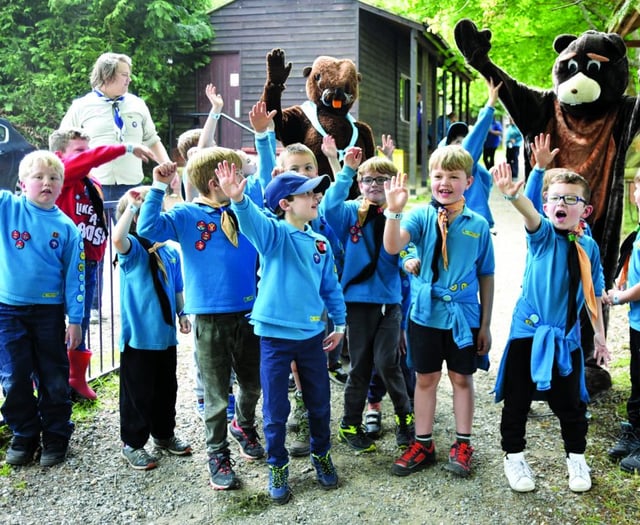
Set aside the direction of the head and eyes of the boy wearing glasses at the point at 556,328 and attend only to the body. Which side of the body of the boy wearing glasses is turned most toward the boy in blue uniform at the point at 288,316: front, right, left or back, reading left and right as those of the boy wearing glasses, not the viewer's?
right

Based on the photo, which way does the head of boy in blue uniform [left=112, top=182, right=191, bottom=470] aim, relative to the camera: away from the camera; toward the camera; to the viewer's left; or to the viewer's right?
away from the camera

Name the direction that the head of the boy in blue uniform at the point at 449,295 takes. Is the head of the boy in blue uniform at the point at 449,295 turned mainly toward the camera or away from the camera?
toward the camera

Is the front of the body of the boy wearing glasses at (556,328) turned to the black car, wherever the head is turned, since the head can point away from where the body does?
no

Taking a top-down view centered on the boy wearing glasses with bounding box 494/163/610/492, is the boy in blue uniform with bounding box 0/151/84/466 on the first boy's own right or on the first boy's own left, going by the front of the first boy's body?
on the first boy's own right

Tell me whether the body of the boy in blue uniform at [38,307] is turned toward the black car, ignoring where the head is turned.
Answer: no

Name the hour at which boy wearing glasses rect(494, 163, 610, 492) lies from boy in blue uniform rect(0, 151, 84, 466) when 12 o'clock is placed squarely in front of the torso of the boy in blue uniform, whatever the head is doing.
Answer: The boy wearing glasses is roughly at 10 o'clock from the boy in blue uniform.

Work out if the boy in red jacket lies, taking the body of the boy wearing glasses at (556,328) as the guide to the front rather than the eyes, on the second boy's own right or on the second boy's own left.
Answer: on the second boy's own right

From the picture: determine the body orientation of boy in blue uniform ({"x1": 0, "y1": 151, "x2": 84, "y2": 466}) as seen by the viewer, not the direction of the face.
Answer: toward the camera

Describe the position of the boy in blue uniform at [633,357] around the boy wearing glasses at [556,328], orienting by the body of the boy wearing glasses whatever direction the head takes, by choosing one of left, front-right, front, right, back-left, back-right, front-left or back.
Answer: back-left

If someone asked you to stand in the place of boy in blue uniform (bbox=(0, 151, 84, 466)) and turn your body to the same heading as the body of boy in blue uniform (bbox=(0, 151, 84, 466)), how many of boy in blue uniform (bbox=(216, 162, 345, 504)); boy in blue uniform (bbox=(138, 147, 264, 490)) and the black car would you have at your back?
1

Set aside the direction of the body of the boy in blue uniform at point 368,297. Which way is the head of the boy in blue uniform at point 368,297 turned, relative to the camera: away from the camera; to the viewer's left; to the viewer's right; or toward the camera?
toward the camera

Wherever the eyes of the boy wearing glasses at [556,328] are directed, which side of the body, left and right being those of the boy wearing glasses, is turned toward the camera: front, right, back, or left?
front

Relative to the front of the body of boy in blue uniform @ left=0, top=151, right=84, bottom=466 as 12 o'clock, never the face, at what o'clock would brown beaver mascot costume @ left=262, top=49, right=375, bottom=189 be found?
The brown beaver mascot costume is roughly at 8 o'clock from the boy in blue uniform.

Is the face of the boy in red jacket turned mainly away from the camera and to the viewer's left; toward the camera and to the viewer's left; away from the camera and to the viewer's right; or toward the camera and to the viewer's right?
toward the camera and to the viewer's right

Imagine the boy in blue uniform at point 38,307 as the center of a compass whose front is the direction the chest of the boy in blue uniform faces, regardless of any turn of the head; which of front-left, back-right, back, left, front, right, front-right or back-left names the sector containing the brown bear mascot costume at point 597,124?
left
